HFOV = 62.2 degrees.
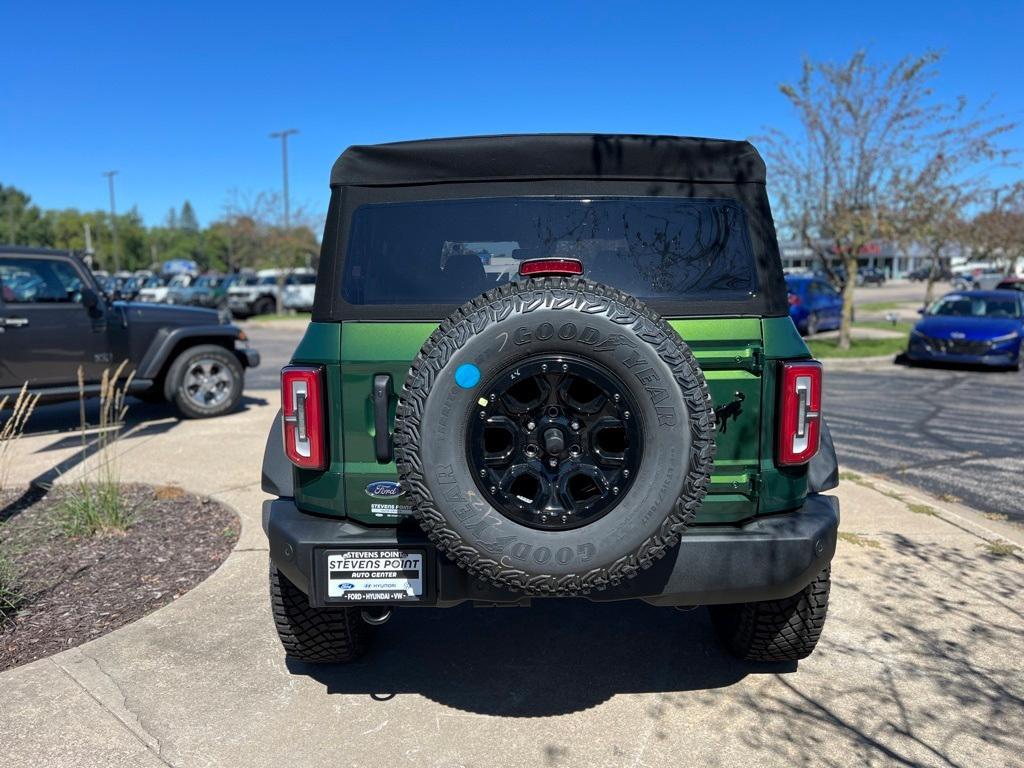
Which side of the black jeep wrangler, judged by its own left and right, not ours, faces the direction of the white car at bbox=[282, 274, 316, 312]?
left

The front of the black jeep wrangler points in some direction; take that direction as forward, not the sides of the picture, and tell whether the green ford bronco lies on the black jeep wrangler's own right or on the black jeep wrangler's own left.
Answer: on the black jeep wrangler's own right

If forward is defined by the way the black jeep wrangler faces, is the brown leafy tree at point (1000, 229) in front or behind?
in front

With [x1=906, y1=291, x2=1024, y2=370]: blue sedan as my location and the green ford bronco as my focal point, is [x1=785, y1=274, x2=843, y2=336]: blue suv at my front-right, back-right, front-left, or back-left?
back-right

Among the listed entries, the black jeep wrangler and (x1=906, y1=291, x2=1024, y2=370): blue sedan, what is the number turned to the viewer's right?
1

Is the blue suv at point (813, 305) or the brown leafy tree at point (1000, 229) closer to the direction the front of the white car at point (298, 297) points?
the blue suv

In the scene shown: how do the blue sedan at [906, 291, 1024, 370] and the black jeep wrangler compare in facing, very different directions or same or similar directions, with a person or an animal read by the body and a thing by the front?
very different directions

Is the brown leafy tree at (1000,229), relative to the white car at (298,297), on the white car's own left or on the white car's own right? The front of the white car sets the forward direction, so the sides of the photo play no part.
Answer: on the white car's own left

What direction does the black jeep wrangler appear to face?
to the viewer's right

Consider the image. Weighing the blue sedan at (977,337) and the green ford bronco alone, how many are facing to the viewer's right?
0

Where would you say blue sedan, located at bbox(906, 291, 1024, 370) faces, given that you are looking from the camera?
facing the viewer and to the left of the viewer

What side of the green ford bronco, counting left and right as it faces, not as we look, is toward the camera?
back

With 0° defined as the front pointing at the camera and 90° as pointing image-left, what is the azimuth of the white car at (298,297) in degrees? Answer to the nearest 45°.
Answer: approximately 45°

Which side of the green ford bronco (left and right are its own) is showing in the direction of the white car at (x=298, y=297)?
front

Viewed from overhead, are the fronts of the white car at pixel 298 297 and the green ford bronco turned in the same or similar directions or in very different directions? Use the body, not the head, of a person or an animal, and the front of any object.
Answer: very different directions

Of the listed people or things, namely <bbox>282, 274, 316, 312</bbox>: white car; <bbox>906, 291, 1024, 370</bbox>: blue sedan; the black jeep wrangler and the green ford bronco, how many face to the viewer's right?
1

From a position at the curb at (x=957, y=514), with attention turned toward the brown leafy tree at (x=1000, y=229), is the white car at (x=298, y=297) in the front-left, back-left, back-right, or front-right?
front-left
